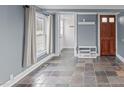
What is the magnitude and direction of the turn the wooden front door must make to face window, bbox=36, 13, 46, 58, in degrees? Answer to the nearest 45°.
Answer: approximately 45° to its right

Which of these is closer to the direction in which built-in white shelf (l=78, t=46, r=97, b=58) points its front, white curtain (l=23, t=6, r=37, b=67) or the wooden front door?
the white curtain

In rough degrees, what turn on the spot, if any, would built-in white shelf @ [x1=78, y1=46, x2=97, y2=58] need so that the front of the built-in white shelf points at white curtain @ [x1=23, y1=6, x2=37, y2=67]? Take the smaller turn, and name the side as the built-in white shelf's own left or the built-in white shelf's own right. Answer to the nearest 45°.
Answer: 0° — it already faces it

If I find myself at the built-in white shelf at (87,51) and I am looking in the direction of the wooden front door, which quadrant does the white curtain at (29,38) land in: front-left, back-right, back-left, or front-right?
back-right

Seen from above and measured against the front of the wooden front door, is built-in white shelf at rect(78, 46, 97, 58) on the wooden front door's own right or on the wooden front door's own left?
on the wooden front door's own right

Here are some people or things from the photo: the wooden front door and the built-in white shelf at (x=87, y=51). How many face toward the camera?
2
